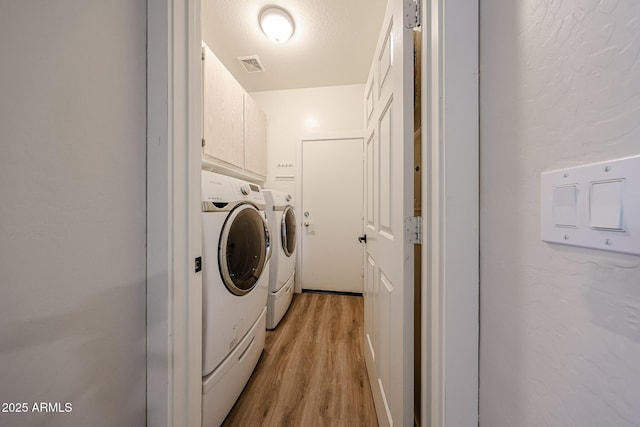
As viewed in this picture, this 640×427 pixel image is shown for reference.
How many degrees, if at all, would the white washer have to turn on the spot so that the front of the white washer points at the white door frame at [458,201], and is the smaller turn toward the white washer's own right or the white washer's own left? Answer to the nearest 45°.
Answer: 0° — it already faces it

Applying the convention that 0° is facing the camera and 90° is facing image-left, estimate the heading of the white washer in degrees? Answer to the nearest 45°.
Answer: approximately 315°

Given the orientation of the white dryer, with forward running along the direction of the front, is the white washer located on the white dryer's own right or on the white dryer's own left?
on the white dryer's own right

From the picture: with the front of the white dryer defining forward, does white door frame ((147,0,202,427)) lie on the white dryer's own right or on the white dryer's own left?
on the white dryer's own right

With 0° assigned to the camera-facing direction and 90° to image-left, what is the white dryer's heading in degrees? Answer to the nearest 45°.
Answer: approximately 270°
